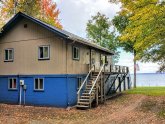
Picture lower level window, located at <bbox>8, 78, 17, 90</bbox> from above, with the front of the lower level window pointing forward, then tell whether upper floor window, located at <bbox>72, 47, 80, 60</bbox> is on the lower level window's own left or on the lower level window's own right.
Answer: on the lower level window's own left

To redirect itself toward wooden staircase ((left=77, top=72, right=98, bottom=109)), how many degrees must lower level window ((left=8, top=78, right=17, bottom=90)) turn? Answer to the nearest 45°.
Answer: approximately 45° to its left

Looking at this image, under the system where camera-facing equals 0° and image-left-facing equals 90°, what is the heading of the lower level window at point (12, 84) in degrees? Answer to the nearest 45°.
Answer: approximately 0°

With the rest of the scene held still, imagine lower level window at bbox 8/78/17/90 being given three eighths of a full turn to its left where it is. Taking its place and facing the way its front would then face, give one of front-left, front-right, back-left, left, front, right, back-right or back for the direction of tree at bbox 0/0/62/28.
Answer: front-left

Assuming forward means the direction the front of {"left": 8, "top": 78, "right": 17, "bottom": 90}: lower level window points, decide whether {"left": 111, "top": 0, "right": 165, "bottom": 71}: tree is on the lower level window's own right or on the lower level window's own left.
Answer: on the lower level window's own left
